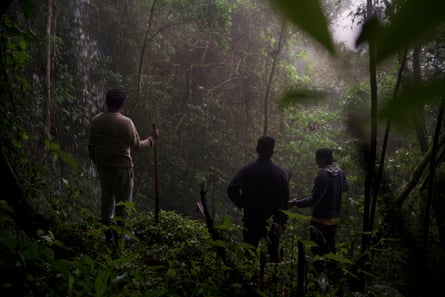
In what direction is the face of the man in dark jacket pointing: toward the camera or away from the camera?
away from the camera

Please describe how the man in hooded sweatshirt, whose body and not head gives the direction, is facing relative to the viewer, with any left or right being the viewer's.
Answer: facing away from the viewer and to the left of the viewer

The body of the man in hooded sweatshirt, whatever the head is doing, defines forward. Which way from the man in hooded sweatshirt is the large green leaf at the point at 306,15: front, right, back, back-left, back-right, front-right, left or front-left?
back-left

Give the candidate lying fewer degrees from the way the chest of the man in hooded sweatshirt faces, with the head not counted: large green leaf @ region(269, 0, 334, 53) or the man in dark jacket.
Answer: the man in dark jacket

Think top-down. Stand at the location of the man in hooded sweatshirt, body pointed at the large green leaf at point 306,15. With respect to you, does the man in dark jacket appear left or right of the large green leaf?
right

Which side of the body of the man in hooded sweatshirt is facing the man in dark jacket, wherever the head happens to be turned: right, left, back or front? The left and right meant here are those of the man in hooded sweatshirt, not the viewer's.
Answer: left
